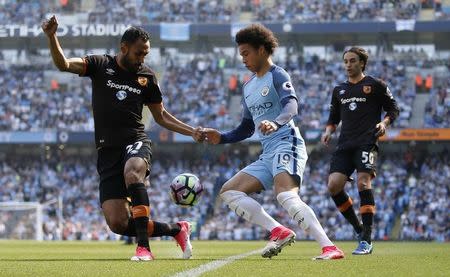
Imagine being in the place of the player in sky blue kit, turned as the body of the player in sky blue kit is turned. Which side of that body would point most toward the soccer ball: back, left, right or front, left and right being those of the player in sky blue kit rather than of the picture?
front

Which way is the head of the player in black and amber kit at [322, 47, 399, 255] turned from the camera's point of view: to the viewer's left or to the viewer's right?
to the viewer's left

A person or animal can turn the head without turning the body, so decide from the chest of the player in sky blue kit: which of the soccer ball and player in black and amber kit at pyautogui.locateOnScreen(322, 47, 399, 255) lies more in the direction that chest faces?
the soccer ball

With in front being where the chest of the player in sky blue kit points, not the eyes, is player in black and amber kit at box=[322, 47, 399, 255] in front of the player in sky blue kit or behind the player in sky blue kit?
behind

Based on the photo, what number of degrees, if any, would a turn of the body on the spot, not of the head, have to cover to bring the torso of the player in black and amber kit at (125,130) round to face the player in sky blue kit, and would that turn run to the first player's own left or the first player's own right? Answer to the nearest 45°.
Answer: approximately 45° to the first player's own left

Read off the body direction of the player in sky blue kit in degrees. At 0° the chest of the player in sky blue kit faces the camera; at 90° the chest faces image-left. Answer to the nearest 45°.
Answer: approximately 45°

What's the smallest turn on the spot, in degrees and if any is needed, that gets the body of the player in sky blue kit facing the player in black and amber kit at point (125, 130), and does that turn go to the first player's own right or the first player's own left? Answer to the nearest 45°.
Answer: approximately 45° to the first player's own right
